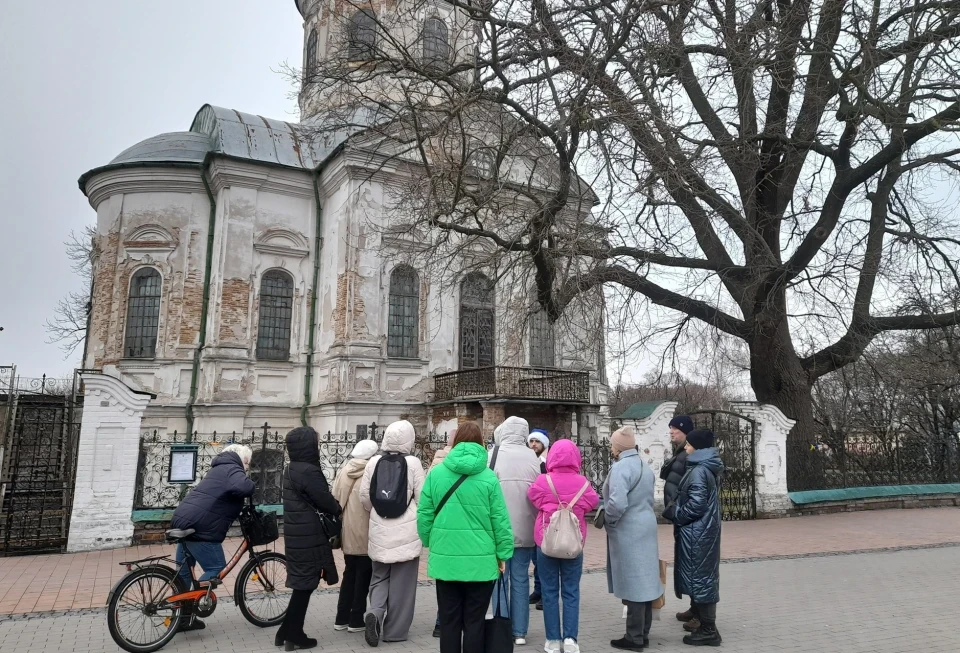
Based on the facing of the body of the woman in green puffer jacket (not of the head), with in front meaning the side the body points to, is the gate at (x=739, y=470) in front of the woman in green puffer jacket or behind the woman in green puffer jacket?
in front

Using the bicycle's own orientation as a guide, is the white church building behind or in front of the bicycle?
in front

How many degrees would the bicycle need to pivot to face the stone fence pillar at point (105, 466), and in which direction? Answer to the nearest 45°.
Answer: approximately 45° to its left

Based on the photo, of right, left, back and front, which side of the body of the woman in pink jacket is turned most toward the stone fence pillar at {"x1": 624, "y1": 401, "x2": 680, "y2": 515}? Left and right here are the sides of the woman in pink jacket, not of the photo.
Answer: front

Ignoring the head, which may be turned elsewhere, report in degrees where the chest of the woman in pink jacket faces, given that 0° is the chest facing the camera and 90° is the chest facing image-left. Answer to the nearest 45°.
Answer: approximately 180°

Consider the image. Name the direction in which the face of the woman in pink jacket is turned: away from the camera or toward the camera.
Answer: away from the camera

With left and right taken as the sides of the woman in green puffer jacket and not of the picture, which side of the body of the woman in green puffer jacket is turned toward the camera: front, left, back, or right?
back

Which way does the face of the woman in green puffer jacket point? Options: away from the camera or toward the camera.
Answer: away from the camera

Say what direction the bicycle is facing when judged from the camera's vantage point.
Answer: facing away from the viewer and to the right of the viewer

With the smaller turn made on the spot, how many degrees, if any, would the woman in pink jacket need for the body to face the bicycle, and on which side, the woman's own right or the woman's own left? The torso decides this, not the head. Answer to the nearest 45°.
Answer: approximately 90° to the woman's own left

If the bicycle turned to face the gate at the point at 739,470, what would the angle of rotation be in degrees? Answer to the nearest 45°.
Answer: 0° — it already faces it

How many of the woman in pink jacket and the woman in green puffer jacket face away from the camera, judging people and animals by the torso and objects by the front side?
2
